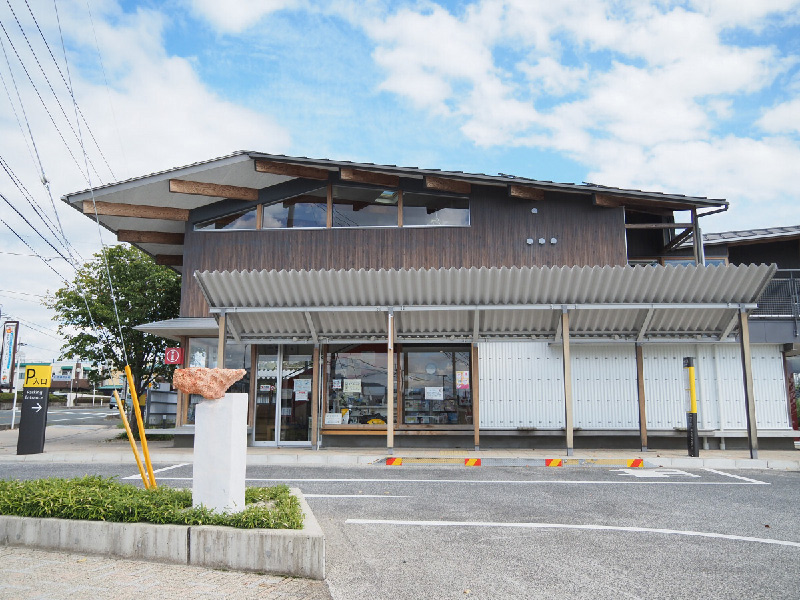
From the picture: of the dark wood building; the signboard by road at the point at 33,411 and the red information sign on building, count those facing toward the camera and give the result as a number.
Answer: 3

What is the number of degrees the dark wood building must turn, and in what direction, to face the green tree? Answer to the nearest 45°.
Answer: approximately 135° to its right

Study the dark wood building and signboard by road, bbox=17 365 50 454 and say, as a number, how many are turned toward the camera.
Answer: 2

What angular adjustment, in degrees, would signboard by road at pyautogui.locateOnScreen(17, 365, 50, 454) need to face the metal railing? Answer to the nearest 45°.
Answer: approximately 45° to its left

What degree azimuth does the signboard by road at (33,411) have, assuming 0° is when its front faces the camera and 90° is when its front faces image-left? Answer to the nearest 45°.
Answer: approximately 0°

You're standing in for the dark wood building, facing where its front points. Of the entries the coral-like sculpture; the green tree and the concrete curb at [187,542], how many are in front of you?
2

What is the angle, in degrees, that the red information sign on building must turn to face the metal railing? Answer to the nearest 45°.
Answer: approximately 45° to its left

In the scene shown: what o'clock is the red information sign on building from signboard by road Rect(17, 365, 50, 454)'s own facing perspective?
The red information sign on building is roughly at 8 o'clock from the signboard by road.

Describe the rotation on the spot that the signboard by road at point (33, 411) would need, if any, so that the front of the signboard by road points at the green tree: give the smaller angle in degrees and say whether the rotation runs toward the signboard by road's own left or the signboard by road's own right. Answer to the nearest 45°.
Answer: approximately 180°

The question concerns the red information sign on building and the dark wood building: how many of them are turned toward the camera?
2
